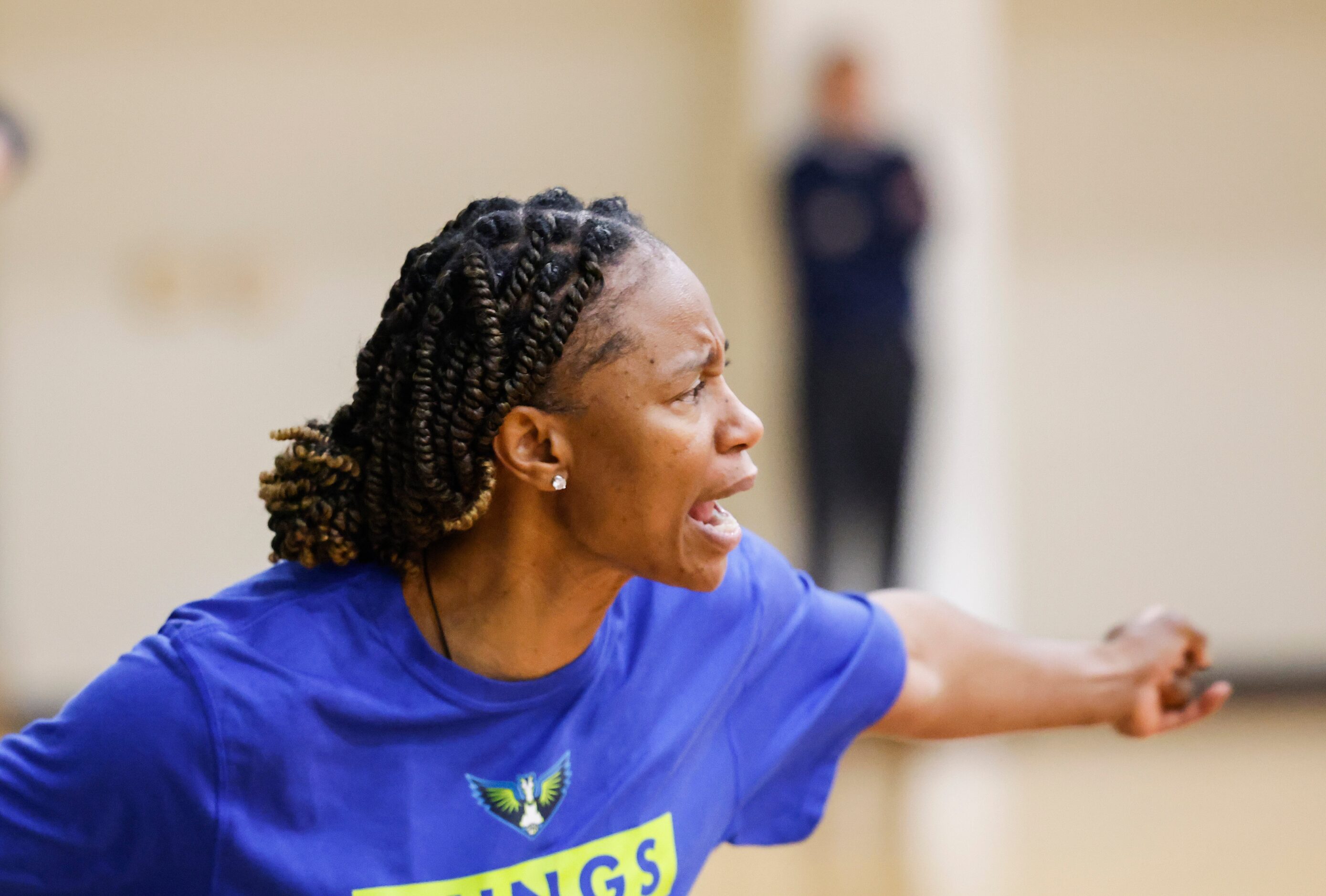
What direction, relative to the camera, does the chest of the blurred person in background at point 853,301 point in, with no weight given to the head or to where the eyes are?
toward the camera

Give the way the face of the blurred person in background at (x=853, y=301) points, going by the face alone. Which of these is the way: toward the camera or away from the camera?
toward the camera
